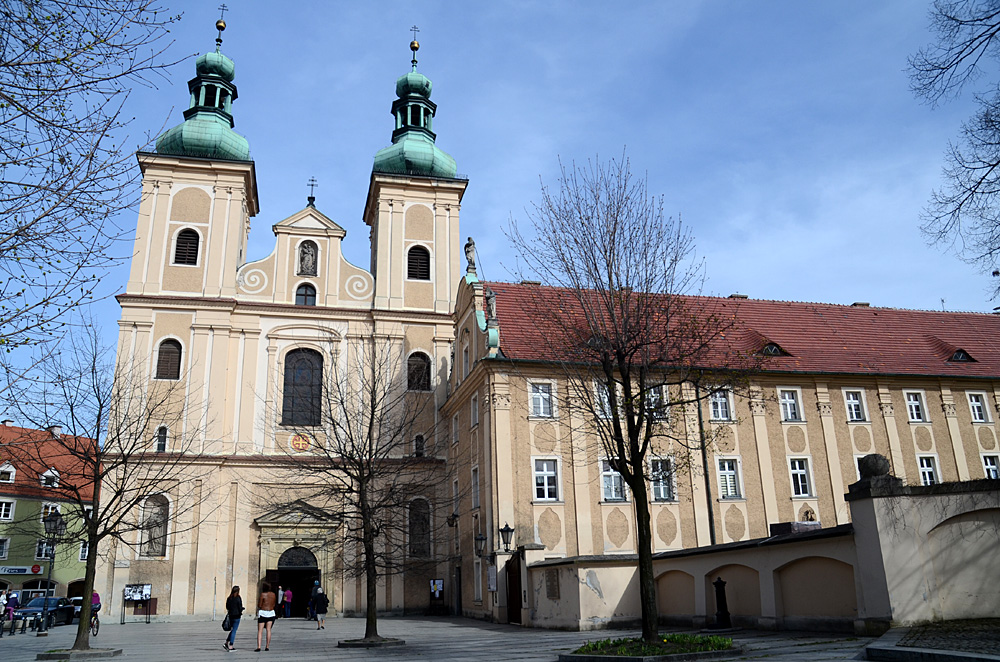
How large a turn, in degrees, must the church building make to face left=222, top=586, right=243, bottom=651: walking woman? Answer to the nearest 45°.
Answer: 0° — it already faces them

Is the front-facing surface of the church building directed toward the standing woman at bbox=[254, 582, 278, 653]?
yes

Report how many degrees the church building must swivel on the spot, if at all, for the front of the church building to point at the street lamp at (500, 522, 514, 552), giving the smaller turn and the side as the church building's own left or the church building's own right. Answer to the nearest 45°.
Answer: approximately 45° to the church building's own left

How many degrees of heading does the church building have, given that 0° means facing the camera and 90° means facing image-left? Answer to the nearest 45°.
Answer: approximately 0°
